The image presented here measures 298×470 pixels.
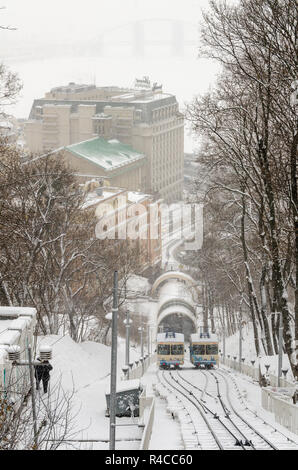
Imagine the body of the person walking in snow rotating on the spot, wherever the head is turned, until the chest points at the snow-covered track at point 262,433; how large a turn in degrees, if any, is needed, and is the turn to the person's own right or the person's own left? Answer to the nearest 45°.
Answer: approximately 90° to the person's own right

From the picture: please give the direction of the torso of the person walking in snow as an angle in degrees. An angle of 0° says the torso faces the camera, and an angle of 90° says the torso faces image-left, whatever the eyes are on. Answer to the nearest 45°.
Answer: approximately 180°
